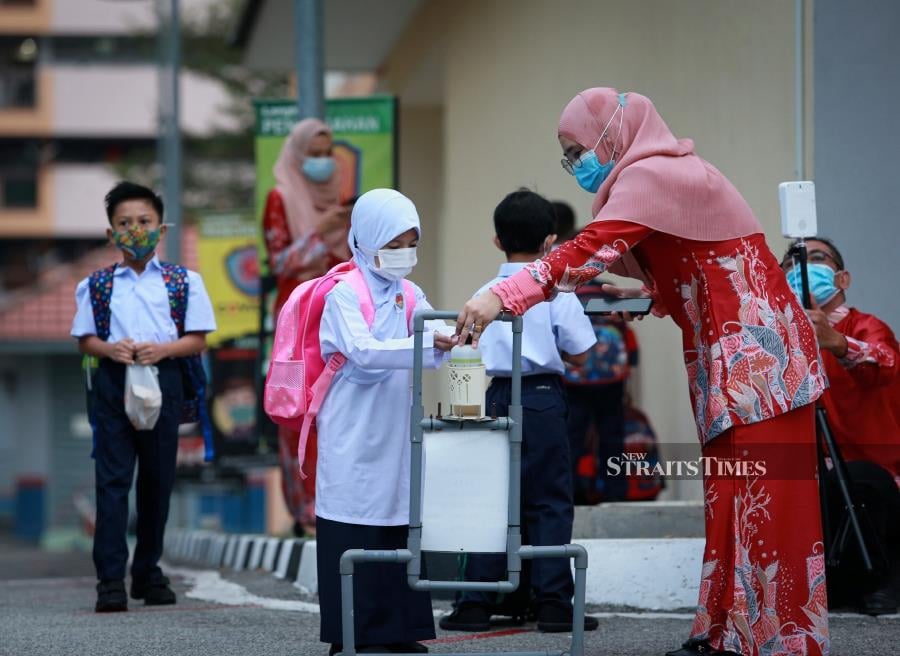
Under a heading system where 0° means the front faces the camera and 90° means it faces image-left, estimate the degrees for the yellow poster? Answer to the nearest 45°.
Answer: approximately 0°

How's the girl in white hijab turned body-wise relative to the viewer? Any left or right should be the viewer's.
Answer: facing the viewer and to the right of the viewer

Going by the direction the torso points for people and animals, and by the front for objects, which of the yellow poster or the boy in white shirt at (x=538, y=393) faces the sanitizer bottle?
the yellow poster

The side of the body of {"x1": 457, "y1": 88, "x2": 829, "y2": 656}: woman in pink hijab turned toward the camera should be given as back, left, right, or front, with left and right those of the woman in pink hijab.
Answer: left

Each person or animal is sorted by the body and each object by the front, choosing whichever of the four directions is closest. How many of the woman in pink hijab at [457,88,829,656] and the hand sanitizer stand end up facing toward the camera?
1

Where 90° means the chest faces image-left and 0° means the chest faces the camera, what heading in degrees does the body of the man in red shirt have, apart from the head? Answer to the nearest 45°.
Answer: approximately 45°

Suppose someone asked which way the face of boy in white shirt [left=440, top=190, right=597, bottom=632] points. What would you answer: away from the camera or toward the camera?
away from the camera

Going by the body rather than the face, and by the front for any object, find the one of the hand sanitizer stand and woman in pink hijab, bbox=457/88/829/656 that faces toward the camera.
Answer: the hand sanitizer stand

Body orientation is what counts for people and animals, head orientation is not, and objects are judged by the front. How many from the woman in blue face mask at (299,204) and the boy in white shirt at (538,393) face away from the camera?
1

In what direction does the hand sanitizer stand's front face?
toward the camera

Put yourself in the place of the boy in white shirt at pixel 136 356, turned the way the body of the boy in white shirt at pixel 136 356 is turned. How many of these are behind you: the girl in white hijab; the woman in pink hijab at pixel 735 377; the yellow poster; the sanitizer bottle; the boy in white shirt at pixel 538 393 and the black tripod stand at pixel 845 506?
1

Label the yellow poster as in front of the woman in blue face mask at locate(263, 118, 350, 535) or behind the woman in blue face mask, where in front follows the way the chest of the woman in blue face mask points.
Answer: behind

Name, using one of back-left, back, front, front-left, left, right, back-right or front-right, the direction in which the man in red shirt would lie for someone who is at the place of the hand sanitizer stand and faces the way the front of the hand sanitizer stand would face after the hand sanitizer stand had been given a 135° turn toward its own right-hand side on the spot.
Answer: right

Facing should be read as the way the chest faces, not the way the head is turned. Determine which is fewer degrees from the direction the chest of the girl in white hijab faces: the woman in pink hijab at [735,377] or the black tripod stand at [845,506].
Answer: the woman in pink hijab

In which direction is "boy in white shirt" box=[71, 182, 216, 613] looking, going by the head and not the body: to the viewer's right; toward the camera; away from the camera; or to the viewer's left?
toward the camera
